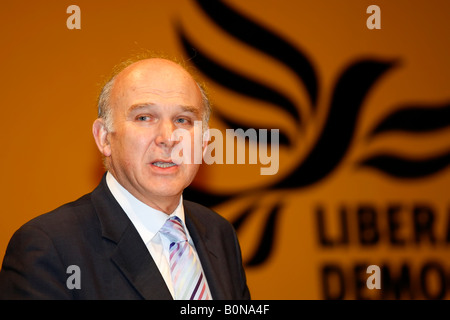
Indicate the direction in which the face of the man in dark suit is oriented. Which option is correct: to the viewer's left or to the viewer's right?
to the viewer's right

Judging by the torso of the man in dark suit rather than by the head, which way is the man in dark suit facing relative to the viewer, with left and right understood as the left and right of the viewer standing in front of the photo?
facing the viewer and to the right of the viewer
